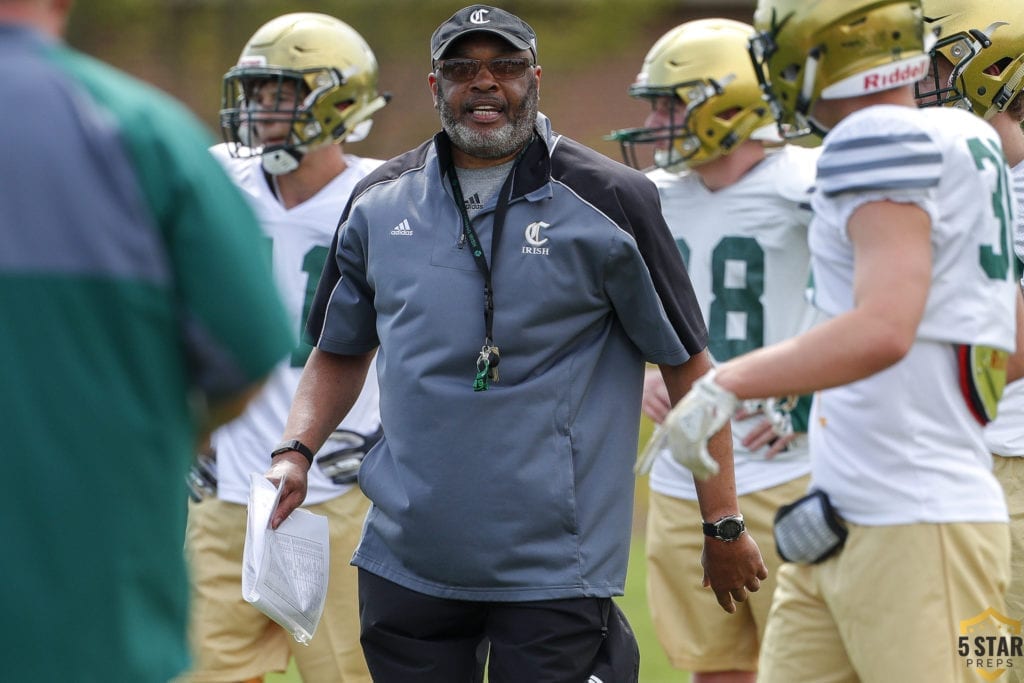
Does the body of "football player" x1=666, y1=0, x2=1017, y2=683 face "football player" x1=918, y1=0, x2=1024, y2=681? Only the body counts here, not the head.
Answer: no

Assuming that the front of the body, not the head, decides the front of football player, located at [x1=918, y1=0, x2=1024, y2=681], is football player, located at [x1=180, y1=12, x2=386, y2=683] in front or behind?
in front

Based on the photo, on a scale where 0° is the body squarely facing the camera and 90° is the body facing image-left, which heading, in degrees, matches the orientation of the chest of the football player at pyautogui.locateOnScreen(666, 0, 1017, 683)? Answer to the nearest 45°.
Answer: approximately 135°

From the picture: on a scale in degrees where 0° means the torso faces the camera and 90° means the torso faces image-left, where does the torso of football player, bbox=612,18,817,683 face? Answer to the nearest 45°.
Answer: approximately 45°

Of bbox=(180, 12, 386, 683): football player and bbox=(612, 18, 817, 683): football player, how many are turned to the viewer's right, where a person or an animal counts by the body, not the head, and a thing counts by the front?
0

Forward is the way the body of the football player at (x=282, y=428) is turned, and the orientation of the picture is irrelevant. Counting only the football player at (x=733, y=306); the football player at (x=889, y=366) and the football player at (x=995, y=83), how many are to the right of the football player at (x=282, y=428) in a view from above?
0

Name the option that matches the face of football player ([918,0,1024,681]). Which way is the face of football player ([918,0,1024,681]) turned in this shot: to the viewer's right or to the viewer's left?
to the viewer's left

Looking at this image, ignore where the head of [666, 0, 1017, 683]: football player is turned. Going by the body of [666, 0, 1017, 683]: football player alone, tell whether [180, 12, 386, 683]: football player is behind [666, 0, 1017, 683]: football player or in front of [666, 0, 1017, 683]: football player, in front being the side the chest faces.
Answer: in front

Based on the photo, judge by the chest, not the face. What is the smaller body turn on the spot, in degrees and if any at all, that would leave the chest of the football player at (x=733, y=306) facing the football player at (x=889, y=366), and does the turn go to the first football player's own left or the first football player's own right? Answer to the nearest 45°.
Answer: approximately 45° to the first football player's own left

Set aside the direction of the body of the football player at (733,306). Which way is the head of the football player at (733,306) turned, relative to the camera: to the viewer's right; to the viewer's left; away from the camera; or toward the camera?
to the viewer's left

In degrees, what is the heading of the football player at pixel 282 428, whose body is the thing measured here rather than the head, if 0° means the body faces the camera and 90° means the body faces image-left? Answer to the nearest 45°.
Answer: approximately 45°

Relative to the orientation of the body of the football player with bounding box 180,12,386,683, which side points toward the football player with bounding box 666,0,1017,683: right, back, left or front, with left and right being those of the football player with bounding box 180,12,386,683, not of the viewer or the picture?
left

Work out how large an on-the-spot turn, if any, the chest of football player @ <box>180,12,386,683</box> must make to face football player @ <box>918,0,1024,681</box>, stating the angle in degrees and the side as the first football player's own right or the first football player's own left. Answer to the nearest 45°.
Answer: approximately 135° to the first football player's own left

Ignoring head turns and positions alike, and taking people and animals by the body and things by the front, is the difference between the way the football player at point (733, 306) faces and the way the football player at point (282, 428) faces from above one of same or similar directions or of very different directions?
same or similar directions

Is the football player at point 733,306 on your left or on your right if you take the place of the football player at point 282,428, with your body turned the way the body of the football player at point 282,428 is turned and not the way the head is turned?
on your left

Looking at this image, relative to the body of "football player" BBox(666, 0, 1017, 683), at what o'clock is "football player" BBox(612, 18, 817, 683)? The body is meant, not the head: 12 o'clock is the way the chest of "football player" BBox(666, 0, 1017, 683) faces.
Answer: "football player" BBox(612, 18, 817, 683) is roughly at 1 o'clock from "football player" BBox(666, 0, 1017, 683).

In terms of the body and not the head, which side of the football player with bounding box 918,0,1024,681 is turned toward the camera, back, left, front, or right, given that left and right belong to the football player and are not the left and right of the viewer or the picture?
left
